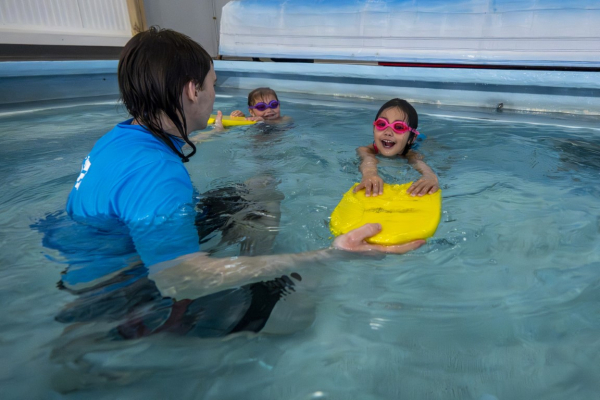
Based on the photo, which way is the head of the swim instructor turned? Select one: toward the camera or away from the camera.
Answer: away from the camera

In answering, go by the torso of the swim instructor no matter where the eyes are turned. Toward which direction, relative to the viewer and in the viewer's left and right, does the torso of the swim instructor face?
facing away from the viewer and to the right of the viewer
